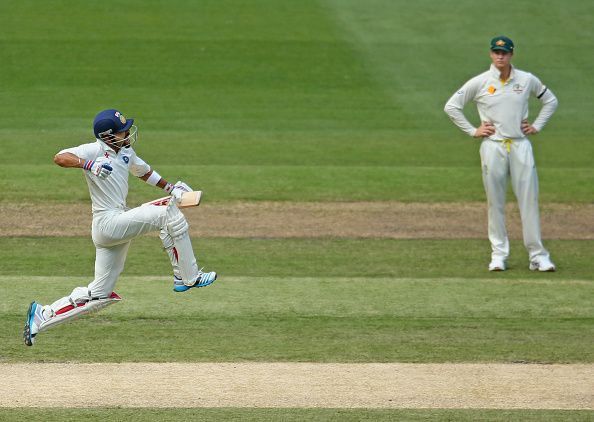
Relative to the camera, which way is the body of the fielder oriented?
toward the camera

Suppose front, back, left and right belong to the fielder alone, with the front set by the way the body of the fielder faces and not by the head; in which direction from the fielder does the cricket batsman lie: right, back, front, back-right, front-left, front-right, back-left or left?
front-right
